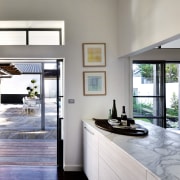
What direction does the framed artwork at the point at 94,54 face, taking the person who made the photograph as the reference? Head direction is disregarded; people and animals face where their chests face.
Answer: facing the viewer

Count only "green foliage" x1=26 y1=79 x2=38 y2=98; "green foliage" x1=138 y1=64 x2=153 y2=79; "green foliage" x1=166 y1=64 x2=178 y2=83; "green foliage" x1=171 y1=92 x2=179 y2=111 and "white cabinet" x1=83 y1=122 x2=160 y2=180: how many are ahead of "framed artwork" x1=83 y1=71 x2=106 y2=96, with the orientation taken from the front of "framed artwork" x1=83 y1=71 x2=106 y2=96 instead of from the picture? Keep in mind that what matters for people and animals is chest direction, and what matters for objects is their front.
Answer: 1

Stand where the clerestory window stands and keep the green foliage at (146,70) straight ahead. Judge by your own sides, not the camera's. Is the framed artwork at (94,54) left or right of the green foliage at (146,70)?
right

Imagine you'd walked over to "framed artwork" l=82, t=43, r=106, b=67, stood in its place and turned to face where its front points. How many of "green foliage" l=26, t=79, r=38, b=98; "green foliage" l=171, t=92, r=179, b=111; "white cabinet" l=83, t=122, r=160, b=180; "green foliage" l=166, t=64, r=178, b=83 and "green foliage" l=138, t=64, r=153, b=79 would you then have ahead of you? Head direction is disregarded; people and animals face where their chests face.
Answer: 1

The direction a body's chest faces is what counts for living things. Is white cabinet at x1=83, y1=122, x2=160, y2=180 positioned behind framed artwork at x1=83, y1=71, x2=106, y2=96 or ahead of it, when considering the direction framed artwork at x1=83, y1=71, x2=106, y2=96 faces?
ahead

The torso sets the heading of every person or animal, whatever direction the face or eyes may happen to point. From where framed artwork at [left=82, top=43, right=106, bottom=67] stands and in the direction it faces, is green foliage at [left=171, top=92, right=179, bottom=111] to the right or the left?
on its left

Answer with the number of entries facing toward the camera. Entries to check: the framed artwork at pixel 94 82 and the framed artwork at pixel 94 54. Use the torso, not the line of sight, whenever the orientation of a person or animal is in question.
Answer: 2

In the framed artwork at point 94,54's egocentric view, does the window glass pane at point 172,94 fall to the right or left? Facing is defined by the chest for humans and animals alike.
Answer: on its left

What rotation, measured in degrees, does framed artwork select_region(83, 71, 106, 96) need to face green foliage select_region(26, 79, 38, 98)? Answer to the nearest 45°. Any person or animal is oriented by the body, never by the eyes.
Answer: approximately 135° to its right

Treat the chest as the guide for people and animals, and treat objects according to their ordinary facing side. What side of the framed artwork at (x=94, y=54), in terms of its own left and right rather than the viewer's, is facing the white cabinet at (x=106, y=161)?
front

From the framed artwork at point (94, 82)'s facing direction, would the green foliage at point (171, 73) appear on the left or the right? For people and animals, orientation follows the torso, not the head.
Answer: on its left

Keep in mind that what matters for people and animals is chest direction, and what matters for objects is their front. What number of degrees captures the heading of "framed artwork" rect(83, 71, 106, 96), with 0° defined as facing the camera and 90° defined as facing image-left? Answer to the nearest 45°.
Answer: approximately 0°
